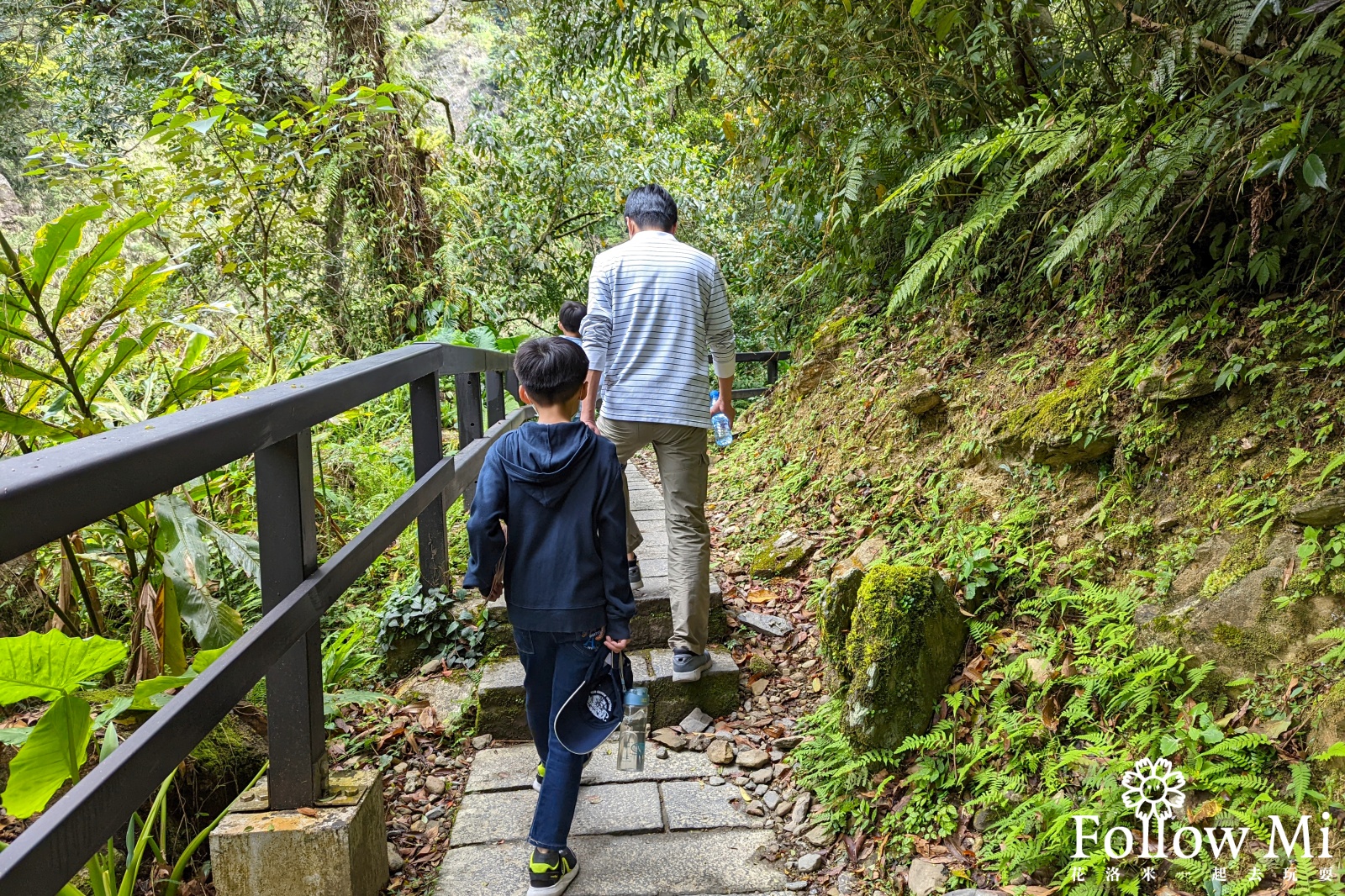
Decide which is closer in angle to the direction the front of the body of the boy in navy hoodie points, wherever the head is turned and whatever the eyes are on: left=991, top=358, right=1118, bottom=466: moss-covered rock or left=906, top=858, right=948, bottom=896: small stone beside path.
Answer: the moss-covered rock

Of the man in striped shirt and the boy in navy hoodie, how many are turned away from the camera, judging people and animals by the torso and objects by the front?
2

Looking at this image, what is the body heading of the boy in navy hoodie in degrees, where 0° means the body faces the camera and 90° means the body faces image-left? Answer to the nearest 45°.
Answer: approximately 180°

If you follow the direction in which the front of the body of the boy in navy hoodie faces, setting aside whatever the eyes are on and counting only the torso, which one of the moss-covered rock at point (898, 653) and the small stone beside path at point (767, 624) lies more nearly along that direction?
the small stone beside path

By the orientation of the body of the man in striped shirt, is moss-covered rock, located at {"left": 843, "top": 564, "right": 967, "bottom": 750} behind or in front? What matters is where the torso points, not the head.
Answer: behind

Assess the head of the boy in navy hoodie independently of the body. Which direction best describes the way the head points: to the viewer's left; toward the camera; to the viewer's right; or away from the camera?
away from the camera

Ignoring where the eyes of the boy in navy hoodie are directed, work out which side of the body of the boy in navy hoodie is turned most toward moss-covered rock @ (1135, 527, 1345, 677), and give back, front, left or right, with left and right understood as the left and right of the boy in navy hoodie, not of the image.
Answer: right

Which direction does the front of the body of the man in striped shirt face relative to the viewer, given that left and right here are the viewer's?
facing away from the viewer

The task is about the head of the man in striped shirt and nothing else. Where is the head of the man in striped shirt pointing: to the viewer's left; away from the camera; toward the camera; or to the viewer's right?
away from the camera

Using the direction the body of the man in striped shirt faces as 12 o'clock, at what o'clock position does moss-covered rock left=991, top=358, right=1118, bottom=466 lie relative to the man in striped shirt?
The moss-covered rock is roughly at 3 o'clock from the man in striped shirt.

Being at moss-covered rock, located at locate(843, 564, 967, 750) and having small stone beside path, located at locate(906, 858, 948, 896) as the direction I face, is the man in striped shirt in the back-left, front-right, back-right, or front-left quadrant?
back-right
